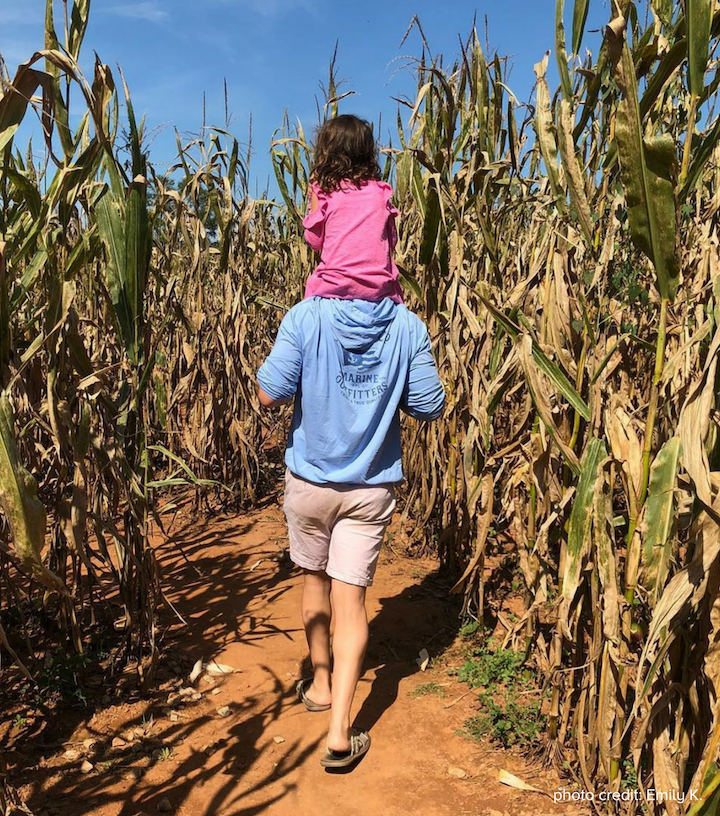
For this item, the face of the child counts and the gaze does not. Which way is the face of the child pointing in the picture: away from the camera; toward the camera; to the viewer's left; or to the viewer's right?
away from the camera

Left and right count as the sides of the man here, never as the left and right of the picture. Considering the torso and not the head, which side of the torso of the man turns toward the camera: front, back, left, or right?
back

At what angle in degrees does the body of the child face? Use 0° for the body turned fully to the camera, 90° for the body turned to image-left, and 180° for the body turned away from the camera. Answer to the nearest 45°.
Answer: approximately 180°
